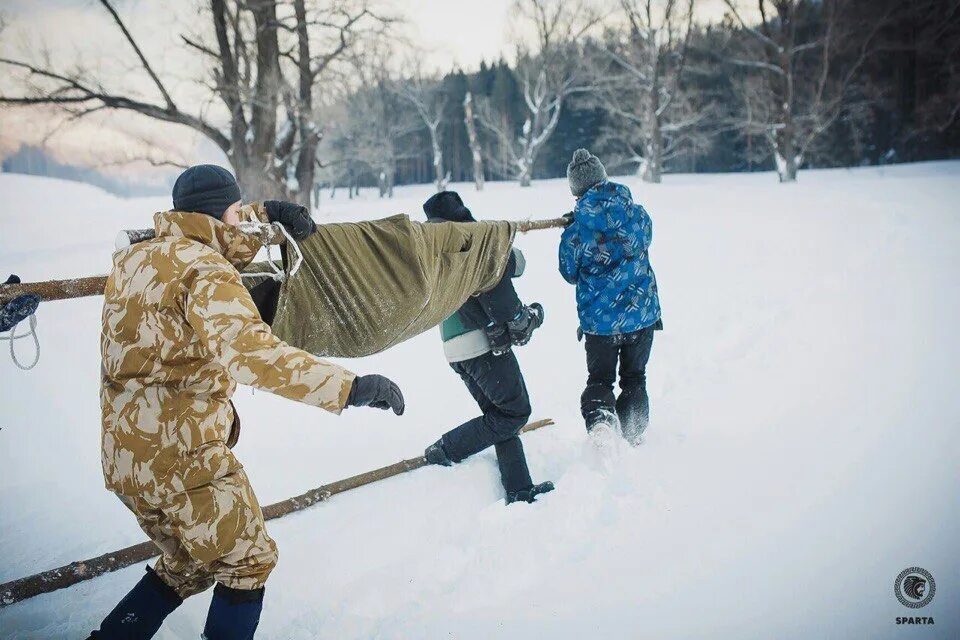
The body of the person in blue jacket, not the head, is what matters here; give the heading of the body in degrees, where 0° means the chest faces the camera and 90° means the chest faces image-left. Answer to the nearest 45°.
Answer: approximately 180°

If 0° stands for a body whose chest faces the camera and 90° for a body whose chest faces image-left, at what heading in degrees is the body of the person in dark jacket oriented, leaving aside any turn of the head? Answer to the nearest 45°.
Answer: approximately 270°

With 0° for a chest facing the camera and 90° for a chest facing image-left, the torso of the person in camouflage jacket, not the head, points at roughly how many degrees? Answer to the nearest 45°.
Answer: approximately 225°

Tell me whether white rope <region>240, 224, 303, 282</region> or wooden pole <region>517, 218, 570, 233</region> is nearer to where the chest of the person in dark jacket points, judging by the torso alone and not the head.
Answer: the wooden pole

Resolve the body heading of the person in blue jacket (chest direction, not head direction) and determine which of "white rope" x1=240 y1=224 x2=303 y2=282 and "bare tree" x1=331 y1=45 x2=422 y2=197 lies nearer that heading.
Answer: the bare tree

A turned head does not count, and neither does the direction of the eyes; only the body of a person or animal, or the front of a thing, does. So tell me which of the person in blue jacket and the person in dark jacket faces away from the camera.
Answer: the person in blue jacket
